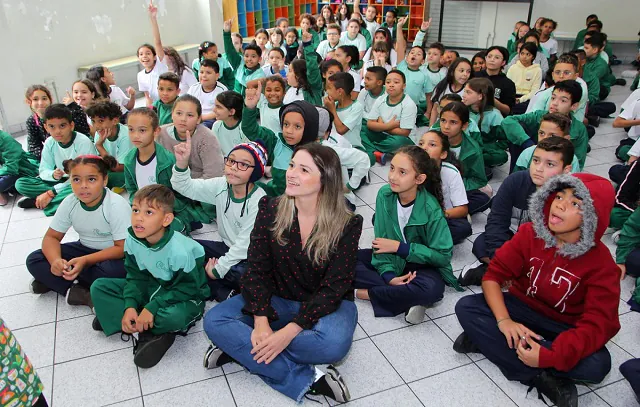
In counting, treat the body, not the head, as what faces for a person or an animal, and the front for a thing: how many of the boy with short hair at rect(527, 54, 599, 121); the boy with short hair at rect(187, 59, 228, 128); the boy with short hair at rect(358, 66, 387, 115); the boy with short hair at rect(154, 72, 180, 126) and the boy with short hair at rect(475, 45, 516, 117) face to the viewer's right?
0

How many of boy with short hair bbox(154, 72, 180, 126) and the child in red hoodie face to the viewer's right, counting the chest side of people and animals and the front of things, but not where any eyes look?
0

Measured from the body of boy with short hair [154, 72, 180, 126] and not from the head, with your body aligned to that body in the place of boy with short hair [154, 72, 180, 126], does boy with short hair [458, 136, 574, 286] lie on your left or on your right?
on your left

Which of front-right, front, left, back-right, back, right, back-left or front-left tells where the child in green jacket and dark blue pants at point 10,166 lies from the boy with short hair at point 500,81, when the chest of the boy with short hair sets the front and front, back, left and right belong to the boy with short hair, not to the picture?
front

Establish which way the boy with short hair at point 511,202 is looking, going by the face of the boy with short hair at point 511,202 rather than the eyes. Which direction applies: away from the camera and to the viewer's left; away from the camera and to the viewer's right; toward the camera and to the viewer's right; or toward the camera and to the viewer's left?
toward the camera and to the viewer's left

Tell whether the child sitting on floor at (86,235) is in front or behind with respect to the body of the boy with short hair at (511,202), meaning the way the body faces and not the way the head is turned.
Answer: in front

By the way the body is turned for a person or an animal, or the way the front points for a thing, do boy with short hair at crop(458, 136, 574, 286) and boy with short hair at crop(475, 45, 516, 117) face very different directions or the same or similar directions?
same or similar directions

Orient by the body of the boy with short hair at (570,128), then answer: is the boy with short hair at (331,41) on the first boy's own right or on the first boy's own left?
on the first boy's own right

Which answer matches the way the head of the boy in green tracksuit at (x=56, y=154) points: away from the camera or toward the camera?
toward the camera

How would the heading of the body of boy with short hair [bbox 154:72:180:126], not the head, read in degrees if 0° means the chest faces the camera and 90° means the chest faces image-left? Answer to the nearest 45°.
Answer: approximately 45°

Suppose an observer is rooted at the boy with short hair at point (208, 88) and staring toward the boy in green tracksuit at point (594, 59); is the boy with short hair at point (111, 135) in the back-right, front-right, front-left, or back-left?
back-right

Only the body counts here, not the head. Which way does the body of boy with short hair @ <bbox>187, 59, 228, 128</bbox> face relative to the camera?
toward the camera

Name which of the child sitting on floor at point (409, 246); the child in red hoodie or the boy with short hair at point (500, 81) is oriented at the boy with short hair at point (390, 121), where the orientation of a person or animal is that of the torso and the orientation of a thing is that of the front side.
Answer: the boy with short hair at point (500, 81)

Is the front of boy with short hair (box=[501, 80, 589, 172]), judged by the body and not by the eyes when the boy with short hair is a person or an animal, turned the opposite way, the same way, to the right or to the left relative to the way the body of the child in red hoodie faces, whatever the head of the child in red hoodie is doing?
the same way

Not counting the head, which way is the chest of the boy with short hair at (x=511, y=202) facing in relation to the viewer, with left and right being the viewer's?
facing the viewer and to the left of the viewer

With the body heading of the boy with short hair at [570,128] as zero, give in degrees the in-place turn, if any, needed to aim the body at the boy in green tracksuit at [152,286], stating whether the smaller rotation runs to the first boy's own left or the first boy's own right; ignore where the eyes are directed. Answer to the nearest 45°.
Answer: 0° — they already face them

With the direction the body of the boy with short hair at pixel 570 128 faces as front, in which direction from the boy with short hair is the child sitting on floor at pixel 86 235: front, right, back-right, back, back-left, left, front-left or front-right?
front

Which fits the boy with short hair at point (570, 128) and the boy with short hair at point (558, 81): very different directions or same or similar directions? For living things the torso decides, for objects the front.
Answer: same or similar directions

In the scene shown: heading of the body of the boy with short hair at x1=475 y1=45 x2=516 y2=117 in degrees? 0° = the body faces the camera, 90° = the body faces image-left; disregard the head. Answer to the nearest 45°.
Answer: approximately 45°

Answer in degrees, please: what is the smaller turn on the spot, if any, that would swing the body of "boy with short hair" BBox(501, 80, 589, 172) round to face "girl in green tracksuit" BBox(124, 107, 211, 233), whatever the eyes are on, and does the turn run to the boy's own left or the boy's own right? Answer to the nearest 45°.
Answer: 0° — they already face them
